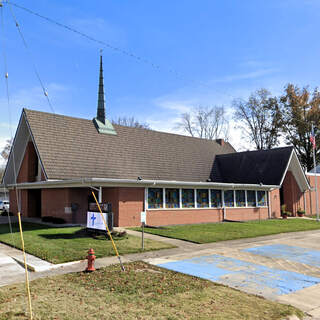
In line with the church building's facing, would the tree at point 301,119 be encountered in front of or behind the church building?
behind

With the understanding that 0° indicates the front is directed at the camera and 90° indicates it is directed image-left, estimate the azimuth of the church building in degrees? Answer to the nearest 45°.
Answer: approximately 45°

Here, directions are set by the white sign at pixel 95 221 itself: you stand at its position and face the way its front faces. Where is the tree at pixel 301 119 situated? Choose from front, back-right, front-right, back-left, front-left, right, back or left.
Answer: back-left

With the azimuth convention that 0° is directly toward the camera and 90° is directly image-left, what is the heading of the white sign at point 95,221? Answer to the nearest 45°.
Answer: approximately 0°

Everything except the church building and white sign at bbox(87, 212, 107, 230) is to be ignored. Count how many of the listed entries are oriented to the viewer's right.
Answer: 0

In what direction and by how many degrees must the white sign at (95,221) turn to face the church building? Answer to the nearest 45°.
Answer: approximately 180°
